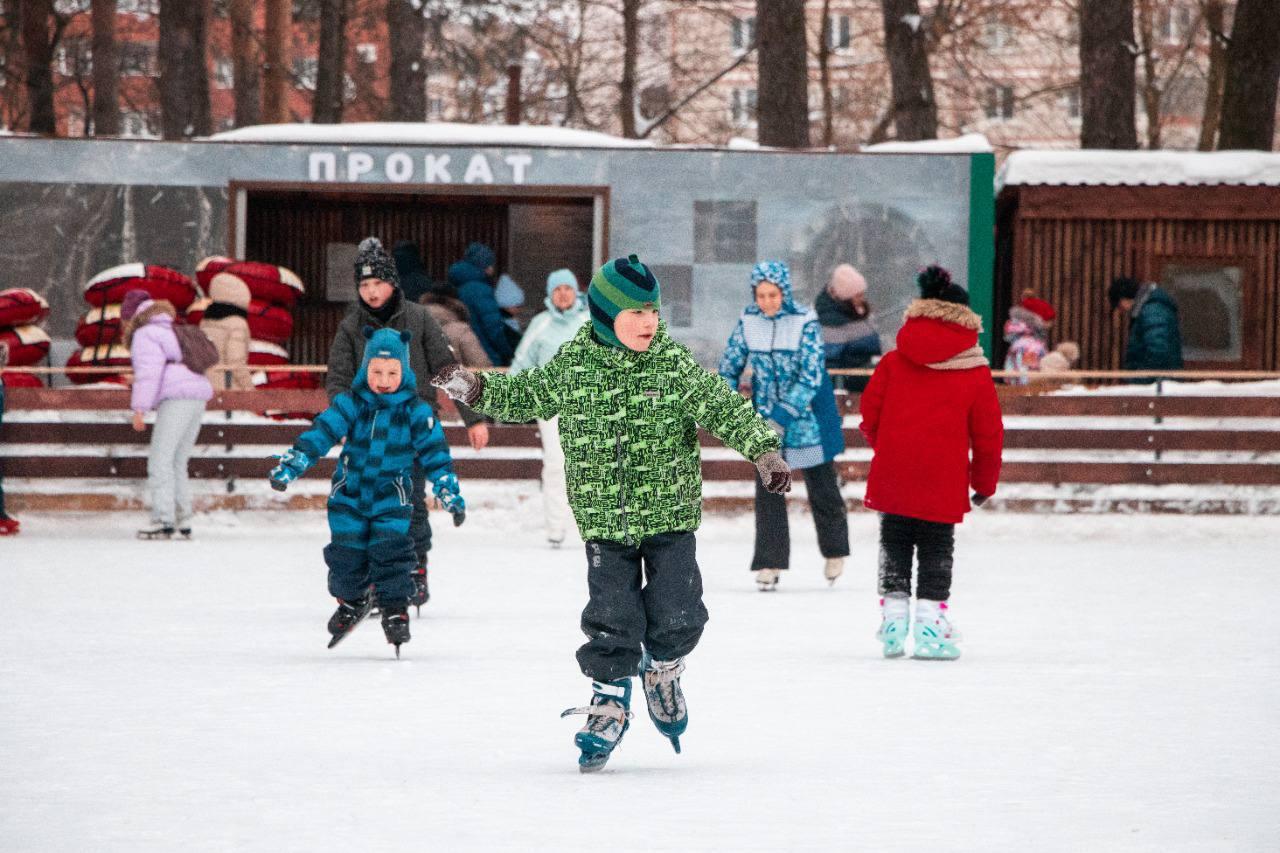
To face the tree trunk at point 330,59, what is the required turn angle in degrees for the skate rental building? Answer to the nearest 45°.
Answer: approximately 180°

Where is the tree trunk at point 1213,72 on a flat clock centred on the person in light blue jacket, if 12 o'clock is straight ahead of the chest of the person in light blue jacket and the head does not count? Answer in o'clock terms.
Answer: The tree trunk is roughly at 7 o'clock from the person in light blue jacket.

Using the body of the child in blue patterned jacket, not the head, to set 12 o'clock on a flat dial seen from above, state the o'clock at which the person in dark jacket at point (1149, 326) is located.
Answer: The person in dark jacket is roughly at 7 o'clock from the child in blue patterned jacket.

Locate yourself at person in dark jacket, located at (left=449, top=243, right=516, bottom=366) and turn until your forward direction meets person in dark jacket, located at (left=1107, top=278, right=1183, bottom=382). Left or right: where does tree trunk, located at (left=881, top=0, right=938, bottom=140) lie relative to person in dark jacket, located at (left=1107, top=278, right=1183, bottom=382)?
left

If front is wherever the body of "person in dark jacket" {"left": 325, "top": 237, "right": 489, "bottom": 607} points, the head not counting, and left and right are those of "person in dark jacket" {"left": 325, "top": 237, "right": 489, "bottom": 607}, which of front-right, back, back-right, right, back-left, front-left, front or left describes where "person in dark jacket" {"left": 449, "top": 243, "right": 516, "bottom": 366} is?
back

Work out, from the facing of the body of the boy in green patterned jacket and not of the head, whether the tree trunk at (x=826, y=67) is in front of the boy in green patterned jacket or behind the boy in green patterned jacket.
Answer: behind

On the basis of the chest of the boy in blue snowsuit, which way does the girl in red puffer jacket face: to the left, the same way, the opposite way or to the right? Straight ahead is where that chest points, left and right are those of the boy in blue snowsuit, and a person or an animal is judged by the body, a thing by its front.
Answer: the opposite way

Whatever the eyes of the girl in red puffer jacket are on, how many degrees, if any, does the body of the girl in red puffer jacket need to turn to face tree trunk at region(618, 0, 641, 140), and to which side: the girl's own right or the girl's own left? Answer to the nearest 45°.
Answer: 0° — they already face it

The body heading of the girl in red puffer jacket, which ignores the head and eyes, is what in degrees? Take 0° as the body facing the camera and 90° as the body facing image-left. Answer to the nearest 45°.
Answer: approximately 180°
